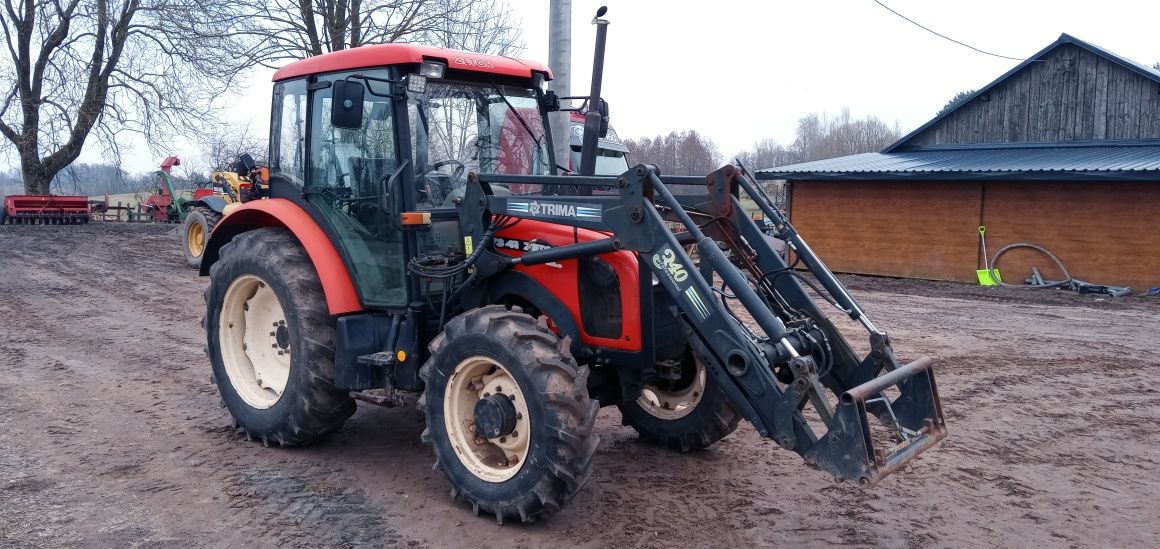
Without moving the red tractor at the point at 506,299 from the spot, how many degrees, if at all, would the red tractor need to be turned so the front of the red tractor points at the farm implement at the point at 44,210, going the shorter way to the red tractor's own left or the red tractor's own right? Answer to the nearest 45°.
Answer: approximately 180°

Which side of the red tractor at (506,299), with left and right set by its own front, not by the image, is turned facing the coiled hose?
left

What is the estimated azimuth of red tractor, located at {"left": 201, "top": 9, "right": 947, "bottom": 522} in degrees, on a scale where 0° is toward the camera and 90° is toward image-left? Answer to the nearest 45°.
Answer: approximately 315°

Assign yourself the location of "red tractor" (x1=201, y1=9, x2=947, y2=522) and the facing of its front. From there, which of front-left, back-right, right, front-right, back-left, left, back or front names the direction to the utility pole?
back-left
